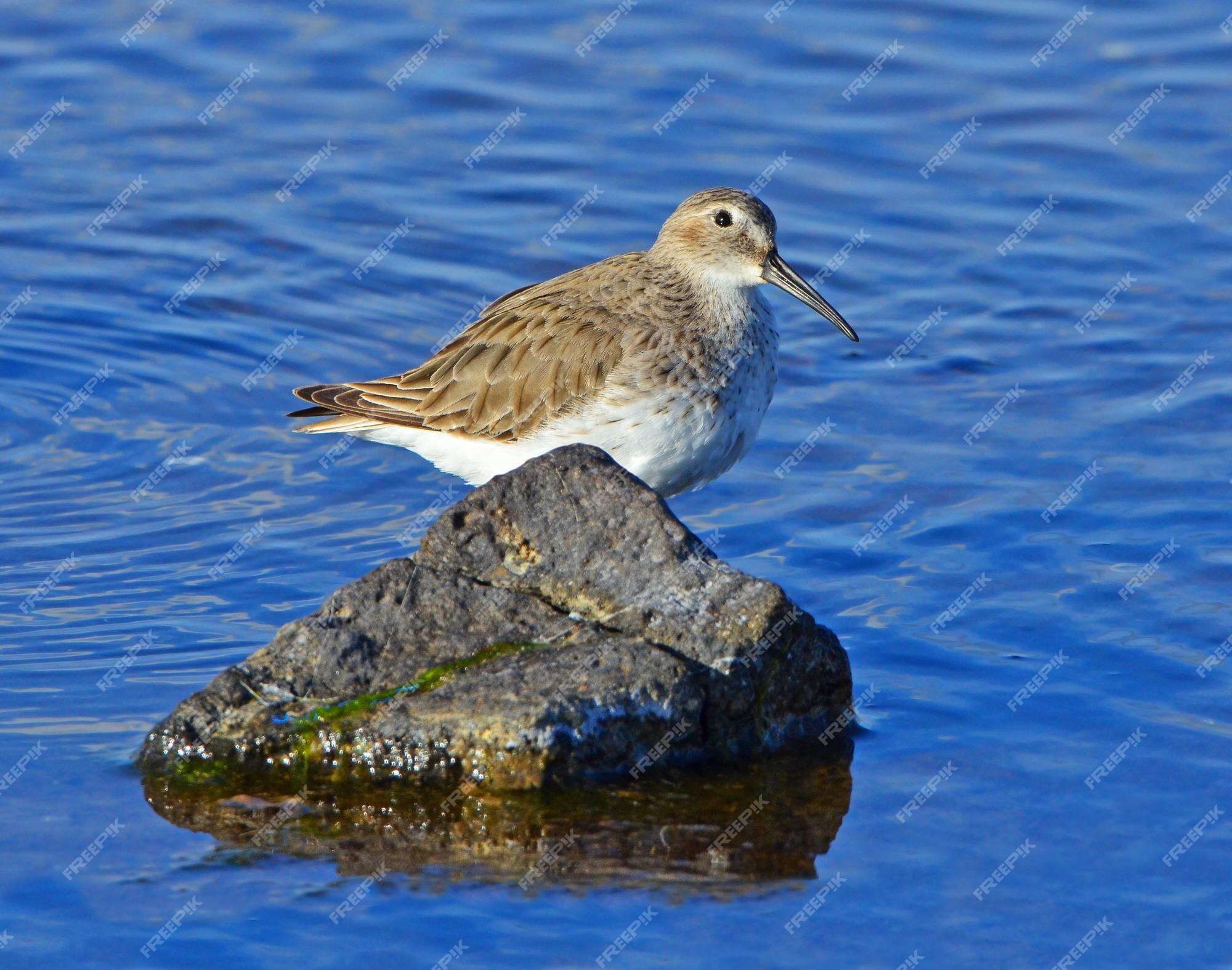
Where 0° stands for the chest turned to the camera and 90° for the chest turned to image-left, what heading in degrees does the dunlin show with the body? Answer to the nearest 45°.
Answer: approximately 270°
